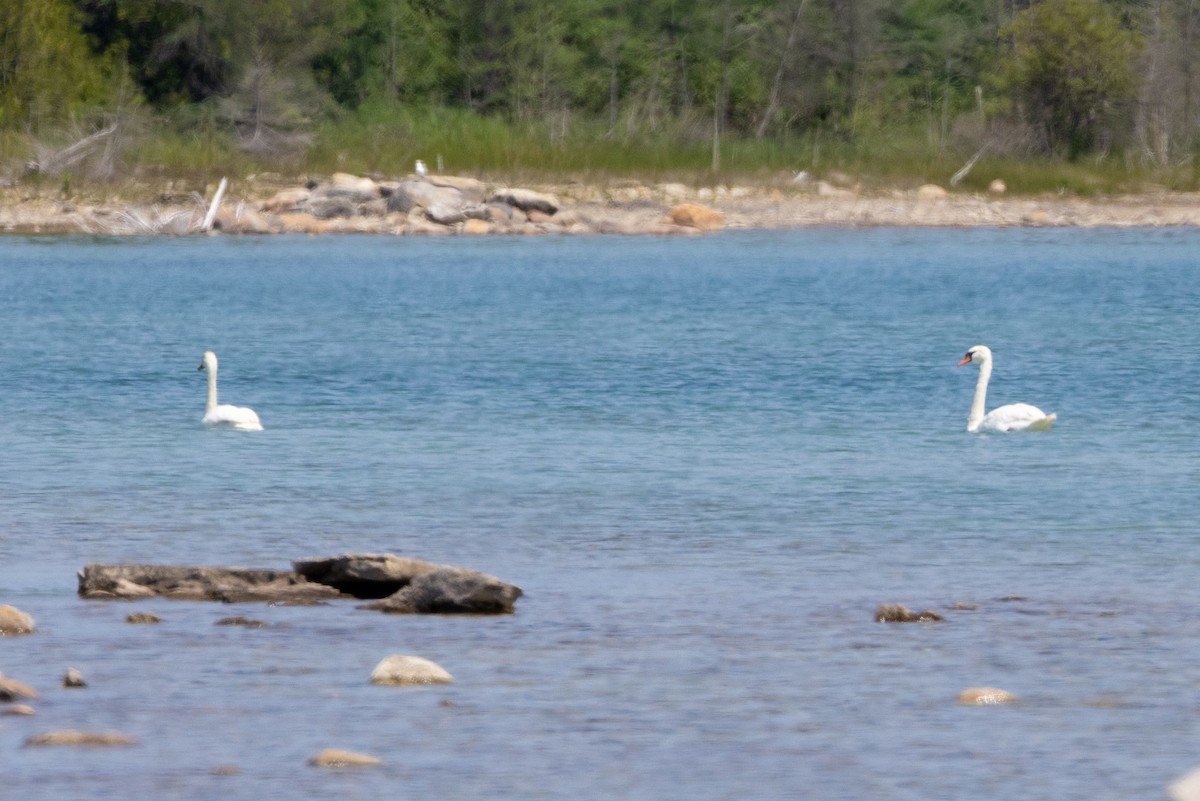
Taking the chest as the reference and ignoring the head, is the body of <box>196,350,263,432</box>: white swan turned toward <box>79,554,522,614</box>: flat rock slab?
no

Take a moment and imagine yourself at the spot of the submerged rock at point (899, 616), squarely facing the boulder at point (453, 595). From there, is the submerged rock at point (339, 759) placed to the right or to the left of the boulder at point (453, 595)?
left

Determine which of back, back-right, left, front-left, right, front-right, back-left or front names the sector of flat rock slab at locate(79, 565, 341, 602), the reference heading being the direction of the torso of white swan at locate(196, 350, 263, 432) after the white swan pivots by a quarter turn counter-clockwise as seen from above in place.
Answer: front

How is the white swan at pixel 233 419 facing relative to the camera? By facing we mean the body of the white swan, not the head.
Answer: to the viewer's left

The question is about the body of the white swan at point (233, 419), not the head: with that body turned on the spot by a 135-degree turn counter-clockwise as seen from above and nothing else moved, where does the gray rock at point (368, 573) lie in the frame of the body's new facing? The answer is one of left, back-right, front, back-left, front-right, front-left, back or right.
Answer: front-right

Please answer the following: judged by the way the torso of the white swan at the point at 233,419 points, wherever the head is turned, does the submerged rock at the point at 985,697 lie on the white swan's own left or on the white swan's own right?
on the white swan's own left

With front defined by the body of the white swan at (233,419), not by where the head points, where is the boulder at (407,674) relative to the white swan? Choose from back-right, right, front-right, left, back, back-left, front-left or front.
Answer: left

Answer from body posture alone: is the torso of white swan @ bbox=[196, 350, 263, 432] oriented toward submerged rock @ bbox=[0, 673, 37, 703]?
no

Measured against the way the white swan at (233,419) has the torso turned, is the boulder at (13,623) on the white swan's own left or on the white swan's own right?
on the white swan's own left

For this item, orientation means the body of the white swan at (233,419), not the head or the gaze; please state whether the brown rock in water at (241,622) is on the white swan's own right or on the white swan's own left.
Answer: on the white swan's own left

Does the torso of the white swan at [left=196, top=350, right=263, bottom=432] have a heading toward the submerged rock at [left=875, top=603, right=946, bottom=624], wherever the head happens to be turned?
no

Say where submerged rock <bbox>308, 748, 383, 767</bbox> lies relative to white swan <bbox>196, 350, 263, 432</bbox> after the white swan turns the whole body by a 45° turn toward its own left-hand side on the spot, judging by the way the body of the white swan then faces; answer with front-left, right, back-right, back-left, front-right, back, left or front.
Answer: front-left

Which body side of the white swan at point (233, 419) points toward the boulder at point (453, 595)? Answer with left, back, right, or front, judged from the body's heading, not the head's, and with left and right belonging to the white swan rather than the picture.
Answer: left

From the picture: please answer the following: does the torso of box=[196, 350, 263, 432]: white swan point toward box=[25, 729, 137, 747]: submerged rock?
no
